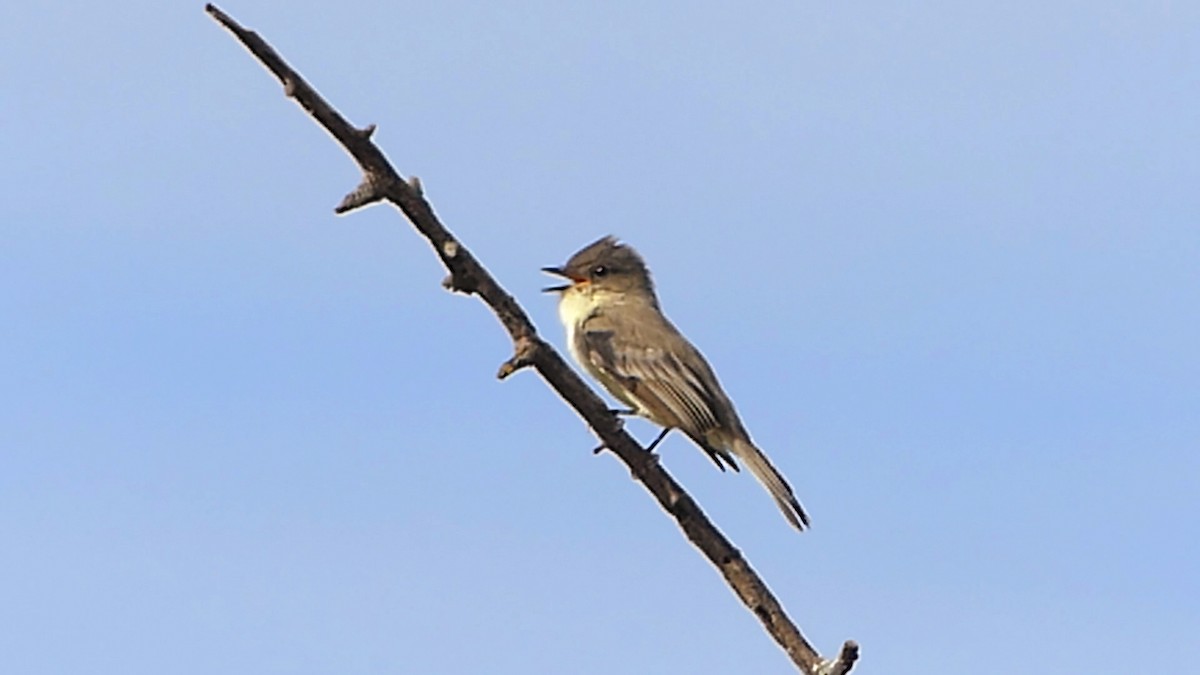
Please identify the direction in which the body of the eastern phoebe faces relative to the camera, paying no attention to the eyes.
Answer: to the viewer's left
